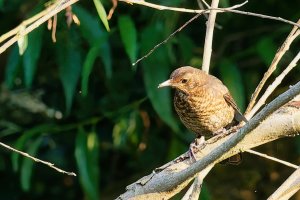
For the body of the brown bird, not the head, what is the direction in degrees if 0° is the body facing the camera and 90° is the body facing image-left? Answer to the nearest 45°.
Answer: approximately 45°
